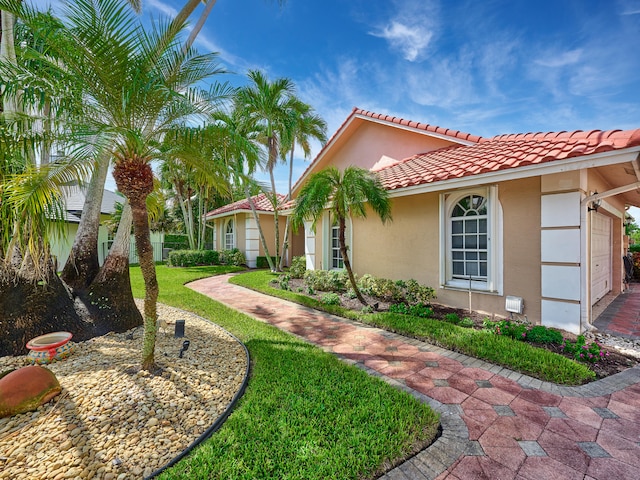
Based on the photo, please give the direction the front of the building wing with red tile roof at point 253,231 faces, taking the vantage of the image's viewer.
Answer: facing the viewer and to the left of the viewer

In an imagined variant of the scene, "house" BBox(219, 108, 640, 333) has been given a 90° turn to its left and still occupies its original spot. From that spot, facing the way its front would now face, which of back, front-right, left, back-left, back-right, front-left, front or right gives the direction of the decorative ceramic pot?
right

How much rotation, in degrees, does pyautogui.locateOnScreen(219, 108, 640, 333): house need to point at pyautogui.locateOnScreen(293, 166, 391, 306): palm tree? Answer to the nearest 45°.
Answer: approximately 45° to its right

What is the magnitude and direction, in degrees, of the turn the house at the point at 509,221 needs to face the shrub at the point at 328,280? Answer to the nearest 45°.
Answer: approximately 45° to its right

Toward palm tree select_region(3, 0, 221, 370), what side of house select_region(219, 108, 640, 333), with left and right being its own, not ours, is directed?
front

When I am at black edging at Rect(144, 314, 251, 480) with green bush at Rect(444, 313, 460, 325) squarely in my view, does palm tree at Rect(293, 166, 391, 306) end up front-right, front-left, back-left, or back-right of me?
front-left

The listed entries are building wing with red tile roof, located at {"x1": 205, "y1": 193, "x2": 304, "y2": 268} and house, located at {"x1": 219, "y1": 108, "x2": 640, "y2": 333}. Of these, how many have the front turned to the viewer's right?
0

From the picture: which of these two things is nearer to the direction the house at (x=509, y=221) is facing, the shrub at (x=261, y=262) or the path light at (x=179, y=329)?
the path light

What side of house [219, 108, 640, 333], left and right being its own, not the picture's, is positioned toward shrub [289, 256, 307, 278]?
right
